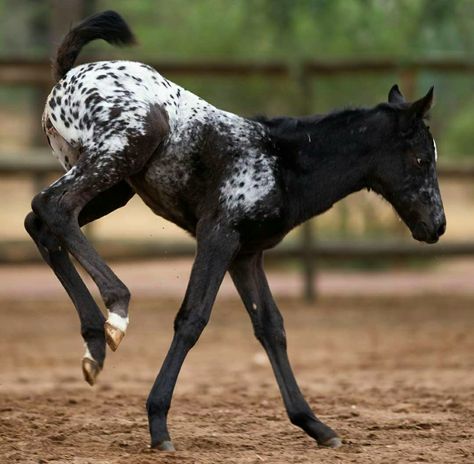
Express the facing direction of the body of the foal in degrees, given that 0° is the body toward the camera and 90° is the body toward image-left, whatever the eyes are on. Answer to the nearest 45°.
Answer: approximately 270°
